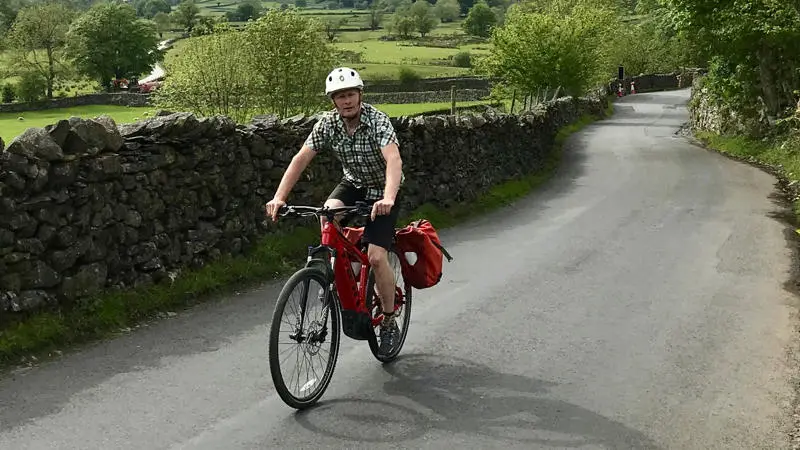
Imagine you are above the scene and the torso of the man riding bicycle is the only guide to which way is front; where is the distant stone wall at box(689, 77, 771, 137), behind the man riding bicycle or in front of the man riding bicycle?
behind

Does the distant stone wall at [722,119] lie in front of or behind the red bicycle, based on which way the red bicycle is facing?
behind

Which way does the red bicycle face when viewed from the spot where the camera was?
facing the viewer and to the left of the viewer

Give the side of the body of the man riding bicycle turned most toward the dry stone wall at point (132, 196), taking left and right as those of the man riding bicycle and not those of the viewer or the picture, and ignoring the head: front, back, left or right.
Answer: right

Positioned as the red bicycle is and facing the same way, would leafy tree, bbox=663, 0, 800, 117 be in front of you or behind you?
behind

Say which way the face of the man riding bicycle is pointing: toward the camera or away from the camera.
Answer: toward the camera
